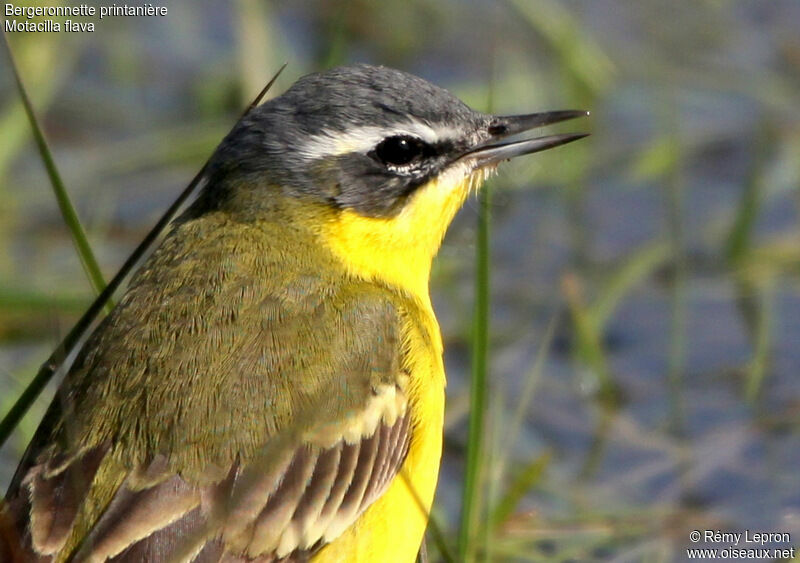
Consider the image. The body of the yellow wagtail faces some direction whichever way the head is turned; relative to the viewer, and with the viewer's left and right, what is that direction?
facing away from the viewer and to the right of the viewer

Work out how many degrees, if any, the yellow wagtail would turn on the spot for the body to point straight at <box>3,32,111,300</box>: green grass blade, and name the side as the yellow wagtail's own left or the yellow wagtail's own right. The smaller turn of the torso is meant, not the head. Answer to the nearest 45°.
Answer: approximately 135° to the yellow wagtail's own left
